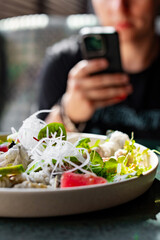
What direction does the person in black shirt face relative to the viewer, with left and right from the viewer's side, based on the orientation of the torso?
facing the viewer

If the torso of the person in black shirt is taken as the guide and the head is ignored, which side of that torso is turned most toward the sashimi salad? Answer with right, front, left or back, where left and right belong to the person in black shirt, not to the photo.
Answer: front

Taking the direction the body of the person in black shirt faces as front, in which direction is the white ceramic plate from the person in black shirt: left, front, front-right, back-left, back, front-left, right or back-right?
front
